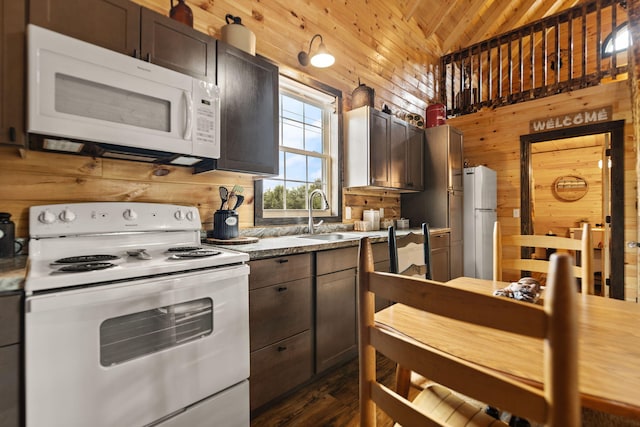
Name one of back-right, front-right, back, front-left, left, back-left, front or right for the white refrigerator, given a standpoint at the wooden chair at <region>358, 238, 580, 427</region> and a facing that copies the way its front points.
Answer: front-left

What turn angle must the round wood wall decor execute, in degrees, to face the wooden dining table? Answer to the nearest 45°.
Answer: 0° — it already faces it

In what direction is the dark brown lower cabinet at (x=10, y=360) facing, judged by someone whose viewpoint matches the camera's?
facing the viewer

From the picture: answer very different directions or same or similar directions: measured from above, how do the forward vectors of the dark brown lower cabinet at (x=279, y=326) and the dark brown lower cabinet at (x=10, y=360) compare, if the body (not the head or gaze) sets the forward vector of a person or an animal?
same or similar directions

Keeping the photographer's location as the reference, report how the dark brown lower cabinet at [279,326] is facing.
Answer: facing the viewer and to the right of the viewer

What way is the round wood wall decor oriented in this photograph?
toward the camera

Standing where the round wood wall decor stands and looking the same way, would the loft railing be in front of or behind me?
in front

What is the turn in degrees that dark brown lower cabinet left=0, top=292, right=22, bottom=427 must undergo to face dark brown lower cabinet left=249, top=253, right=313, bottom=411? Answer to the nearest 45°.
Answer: approximately 90° to its left

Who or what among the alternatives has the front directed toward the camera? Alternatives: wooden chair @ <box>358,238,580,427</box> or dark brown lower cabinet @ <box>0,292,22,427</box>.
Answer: the dark brown lower cabinet

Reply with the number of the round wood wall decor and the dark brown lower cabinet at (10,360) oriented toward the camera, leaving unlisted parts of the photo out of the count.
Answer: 2

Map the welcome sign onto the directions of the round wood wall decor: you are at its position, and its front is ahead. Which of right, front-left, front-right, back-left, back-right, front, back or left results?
front

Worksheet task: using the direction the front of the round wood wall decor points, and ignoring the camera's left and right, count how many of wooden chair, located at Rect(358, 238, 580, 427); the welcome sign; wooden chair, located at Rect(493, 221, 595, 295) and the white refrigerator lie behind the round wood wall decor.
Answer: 0

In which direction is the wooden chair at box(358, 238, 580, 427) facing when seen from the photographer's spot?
facing away from the viewer and to the right of the viewer

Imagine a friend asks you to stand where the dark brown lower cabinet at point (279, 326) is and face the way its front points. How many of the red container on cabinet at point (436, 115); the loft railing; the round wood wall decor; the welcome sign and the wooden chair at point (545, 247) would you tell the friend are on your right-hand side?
0
